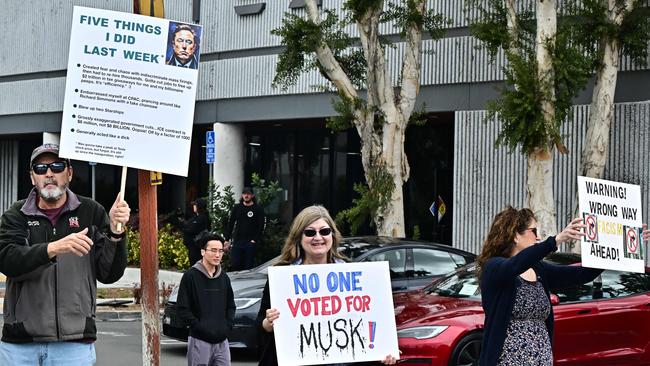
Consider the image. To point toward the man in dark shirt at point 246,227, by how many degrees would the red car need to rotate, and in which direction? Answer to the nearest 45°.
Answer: approximately 90° to its right

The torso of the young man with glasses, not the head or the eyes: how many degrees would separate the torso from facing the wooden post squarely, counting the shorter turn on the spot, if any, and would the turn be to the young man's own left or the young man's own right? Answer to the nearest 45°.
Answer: approximately 90° to the young man's own right

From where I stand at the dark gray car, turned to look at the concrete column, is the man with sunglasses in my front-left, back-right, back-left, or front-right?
back-left

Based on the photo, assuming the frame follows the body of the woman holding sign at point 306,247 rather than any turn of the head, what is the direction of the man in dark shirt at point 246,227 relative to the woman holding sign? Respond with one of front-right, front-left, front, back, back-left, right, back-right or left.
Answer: back

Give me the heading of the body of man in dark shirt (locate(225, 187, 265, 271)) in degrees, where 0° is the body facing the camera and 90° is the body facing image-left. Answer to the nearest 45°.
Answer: approximately 0°

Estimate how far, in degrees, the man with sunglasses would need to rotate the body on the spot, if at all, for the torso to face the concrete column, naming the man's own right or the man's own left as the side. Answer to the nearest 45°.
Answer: approximately 180°

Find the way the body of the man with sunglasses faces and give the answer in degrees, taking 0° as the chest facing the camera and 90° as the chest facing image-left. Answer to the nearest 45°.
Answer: approximately 0°

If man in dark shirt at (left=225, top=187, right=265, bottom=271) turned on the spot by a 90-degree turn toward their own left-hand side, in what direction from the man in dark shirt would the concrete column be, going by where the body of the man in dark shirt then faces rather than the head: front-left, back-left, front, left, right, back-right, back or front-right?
left

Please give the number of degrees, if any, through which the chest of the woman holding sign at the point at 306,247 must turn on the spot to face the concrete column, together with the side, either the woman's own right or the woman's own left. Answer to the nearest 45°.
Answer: approximately 180°

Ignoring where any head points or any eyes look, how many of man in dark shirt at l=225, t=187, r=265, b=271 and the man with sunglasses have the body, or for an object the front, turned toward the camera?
2
